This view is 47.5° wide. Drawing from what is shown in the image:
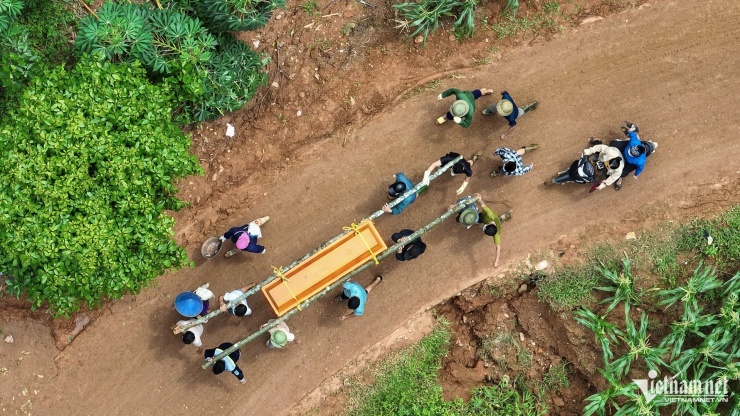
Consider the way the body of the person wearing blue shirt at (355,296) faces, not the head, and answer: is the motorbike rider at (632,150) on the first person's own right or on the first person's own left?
on the first person's own left
